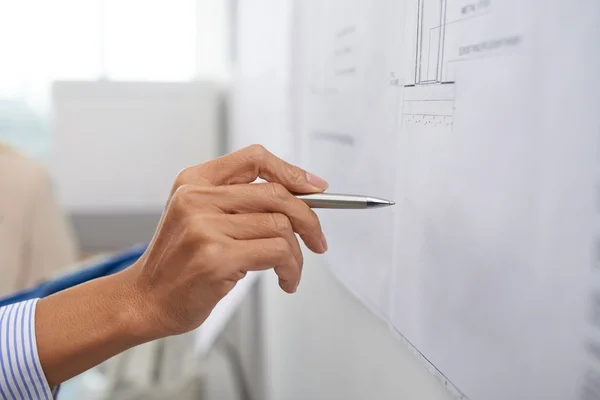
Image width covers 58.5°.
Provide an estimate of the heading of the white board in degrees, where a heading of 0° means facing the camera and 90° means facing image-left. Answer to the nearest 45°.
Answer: approximately 45°

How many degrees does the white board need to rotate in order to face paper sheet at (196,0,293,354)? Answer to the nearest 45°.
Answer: approximately 90° to its right
